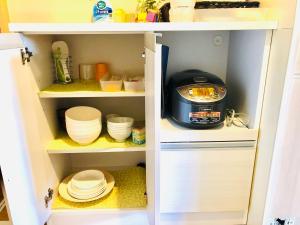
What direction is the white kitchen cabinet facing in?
toward the camera
